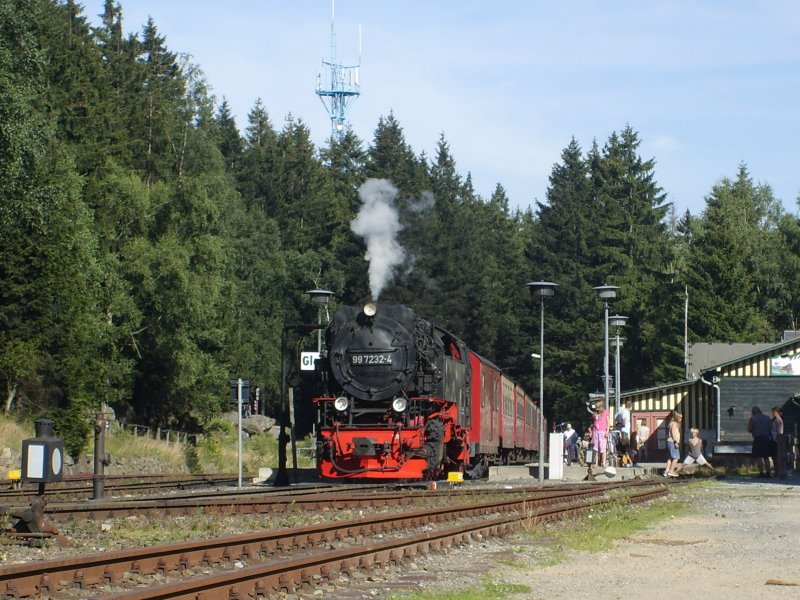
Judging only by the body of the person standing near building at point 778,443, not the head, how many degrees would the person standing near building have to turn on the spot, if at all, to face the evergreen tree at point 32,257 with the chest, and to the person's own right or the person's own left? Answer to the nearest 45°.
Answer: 0° — they already face it

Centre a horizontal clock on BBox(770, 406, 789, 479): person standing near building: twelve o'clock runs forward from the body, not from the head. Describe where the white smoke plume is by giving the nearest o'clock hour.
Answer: The white smoke plume is roughly at 1 o'clock from the person standing near building.

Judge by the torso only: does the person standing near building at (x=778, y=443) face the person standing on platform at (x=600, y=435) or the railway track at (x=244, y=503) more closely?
the person standing on platform

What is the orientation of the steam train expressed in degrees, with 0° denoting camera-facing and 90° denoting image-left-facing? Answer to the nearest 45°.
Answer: approximately 45°

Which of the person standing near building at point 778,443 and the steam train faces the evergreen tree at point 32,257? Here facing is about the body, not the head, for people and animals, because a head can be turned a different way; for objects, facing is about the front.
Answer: the person standing near building

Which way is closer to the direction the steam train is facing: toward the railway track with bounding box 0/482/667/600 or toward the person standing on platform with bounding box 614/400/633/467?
the railway track

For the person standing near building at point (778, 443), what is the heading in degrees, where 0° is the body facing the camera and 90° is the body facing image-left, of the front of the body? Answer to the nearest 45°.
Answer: approximately 90°

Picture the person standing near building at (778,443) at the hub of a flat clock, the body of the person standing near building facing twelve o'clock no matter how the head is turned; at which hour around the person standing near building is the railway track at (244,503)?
The railway track is roughly at 10 o'clock from the person standing near building.

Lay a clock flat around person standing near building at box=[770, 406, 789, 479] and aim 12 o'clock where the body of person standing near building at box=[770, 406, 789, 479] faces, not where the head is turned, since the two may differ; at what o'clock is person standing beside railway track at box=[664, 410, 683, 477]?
person standing beside railway track at box=[664, 410, 683, 477] is roughly at 1 o'clock from person standing near building at box=[770, 406, 789, 479].
